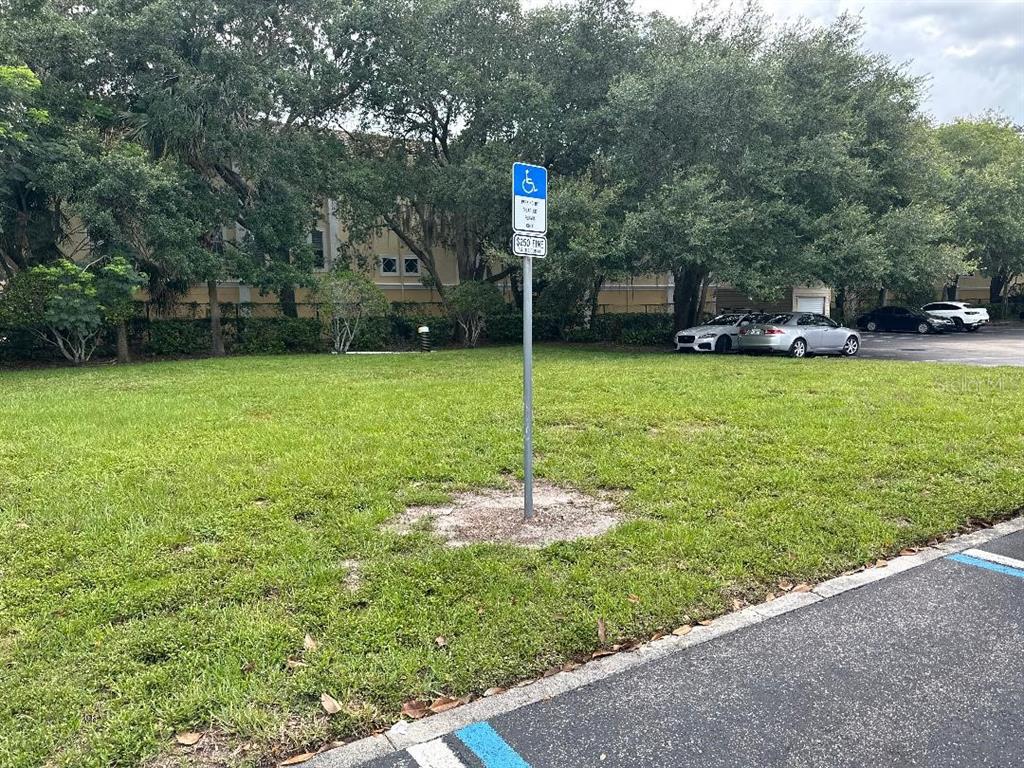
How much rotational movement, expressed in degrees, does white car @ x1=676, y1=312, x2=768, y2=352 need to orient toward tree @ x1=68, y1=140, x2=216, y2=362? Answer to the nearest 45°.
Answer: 0° — it already faces it

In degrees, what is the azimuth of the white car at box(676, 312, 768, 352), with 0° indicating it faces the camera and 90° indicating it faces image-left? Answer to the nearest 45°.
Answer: approximately 45°

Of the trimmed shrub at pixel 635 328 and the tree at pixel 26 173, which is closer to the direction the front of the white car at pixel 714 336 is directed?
the tree

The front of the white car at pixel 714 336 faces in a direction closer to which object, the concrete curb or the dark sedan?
the concrete curb

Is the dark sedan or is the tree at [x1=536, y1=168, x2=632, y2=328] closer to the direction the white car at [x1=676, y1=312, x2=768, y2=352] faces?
the tree

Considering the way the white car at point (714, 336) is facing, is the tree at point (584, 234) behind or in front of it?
in front

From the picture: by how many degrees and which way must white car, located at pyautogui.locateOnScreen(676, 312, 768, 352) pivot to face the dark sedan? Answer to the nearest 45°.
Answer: approximately 180°

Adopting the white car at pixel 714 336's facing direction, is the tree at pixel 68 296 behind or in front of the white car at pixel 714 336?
in front

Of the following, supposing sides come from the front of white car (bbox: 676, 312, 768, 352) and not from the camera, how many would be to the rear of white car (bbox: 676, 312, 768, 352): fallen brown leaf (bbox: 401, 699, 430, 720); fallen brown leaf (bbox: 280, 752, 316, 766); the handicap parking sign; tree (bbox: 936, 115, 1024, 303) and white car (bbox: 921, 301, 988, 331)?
2

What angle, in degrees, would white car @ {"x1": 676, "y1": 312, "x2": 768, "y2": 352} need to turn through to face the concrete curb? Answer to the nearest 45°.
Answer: approximately 45° to its left

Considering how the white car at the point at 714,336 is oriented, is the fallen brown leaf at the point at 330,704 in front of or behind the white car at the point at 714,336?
in front

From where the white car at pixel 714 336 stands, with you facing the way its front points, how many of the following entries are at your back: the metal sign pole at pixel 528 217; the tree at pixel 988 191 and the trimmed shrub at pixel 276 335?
1
